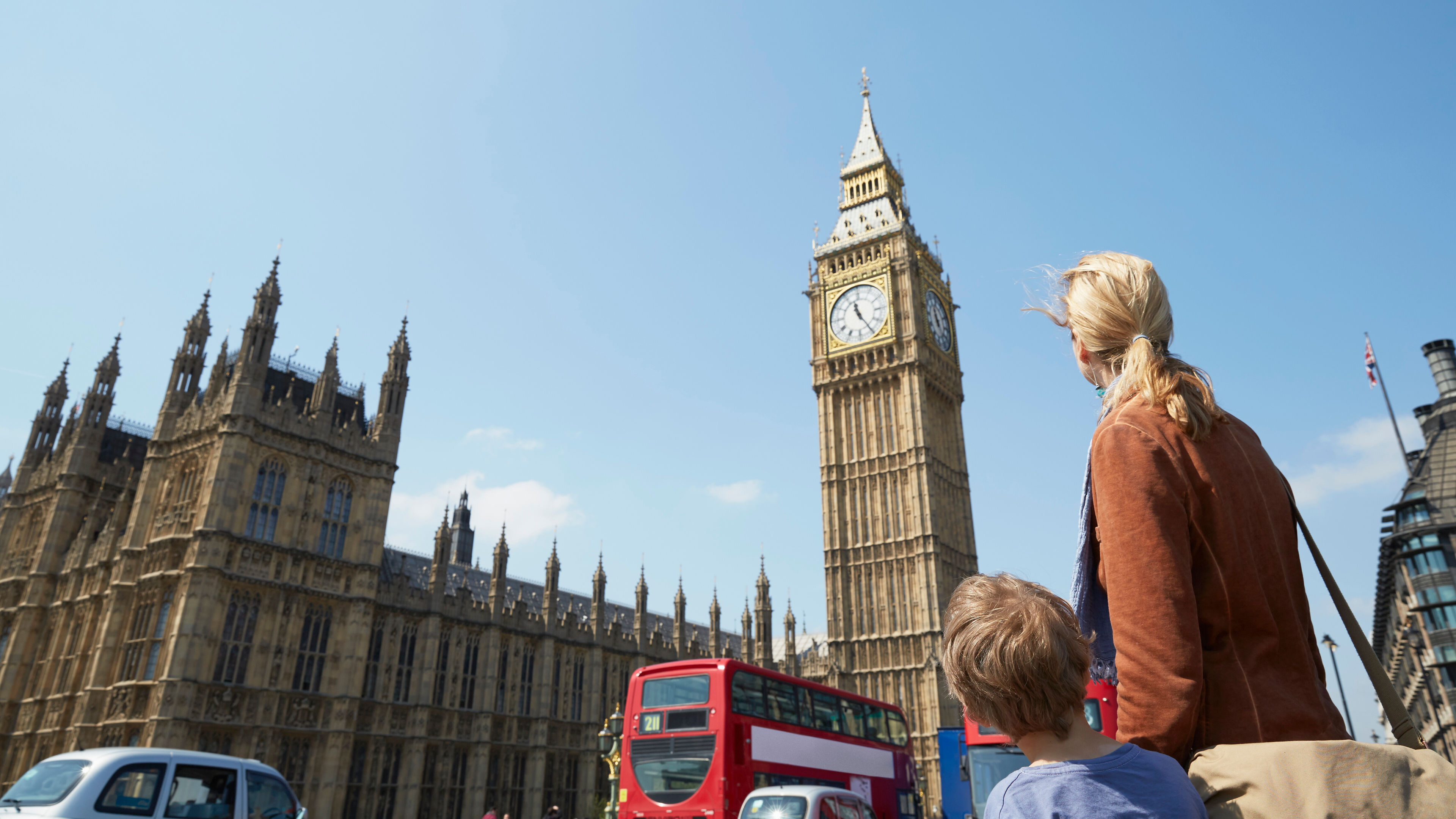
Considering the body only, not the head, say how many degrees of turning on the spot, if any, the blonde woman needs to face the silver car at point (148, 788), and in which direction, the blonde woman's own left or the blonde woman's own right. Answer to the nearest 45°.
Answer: approximately 45° to the blonde woman's own left

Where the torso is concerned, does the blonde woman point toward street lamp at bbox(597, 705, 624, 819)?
yes

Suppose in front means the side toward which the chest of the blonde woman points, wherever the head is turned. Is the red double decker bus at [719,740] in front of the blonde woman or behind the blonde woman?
in front

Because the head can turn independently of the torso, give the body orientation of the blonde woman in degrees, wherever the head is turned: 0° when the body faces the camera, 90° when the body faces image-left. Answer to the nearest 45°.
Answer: approximately 135°

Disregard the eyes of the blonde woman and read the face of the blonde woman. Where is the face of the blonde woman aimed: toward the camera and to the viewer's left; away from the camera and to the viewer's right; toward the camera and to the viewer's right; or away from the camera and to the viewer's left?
away from the camera and to the viewer's left

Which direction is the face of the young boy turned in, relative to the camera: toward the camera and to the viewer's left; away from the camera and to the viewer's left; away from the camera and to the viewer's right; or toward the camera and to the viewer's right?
away from the camera and to the viewer's left
